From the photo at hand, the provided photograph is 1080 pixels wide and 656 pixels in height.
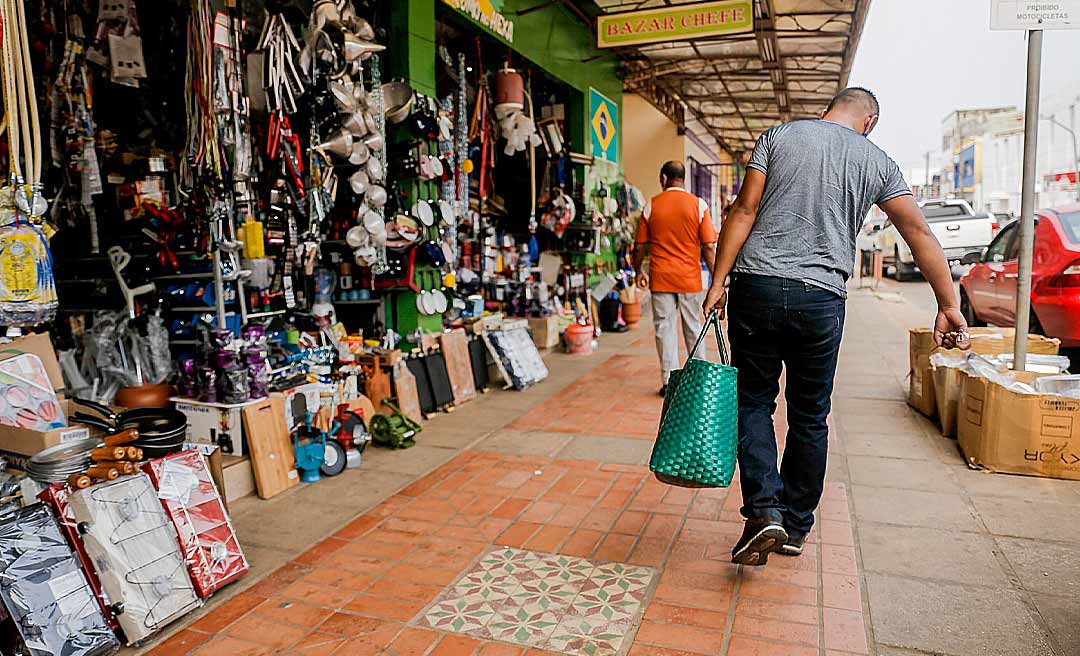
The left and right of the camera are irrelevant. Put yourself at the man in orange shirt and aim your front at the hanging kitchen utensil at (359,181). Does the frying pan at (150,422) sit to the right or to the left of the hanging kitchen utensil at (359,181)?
left

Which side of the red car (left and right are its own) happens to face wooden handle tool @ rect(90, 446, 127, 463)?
left

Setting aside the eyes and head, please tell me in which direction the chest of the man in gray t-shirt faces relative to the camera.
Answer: away from the camera

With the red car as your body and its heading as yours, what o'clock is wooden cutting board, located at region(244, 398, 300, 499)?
The wooden cutting board is roughly at 7 o'clock from the red car.

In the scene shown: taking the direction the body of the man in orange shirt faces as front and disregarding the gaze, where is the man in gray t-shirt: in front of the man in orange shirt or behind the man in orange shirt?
behind

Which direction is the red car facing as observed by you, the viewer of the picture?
facing away from the viewer and to the left of the viewer

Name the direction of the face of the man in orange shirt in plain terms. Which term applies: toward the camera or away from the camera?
away from the camera

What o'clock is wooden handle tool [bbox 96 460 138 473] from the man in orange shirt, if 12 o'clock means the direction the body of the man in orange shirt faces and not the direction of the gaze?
The wooden handle tool is roughly at 7 o'clock from the man in orange shirt.

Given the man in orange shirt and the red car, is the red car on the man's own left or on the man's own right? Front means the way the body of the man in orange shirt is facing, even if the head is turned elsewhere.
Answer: on the man's own right

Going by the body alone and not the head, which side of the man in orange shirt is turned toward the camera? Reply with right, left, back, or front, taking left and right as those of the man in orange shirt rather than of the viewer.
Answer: back

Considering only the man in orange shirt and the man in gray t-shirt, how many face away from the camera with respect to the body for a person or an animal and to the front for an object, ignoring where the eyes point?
2

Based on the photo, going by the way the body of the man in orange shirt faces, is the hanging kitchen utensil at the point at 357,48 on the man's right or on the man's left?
on the man's left

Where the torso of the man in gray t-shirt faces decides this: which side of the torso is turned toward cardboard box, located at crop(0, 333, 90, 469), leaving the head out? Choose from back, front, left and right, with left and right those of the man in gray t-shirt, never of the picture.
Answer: left
